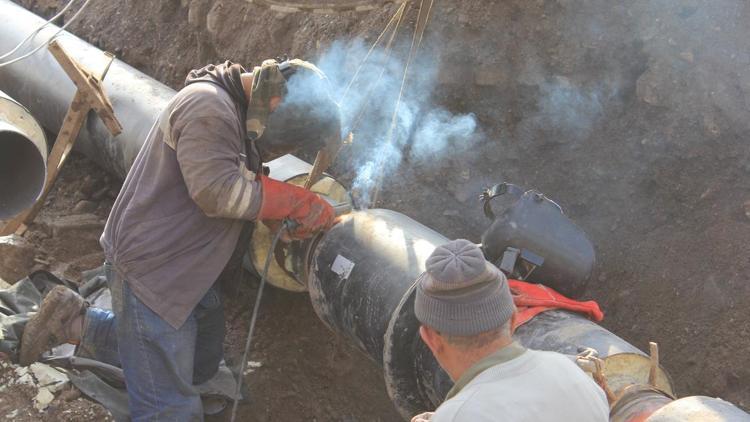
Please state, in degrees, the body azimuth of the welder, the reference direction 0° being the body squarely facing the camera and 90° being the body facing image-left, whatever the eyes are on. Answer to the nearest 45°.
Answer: approximately 270°

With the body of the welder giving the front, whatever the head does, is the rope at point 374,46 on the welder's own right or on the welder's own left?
on the welder's own left

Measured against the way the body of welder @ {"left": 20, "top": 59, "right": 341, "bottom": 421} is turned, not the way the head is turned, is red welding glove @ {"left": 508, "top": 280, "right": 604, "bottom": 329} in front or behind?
in front

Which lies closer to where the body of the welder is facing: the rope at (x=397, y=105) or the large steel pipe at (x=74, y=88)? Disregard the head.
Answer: the rope

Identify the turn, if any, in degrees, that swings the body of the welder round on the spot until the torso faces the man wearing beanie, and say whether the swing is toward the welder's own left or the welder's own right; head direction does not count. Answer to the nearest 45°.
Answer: approximately 90° to the welder's own right
